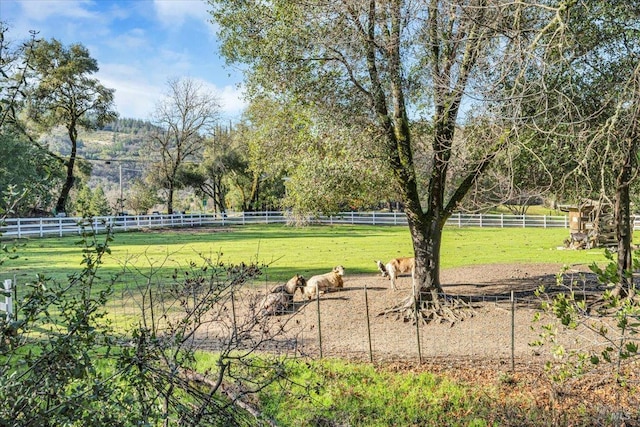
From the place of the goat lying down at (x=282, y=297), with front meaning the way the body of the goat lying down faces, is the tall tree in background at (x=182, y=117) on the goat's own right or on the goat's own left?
on the goat's own left

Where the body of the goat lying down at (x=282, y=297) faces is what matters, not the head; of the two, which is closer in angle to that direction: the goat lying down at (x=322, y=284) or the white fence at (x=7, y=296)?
the goat lying down

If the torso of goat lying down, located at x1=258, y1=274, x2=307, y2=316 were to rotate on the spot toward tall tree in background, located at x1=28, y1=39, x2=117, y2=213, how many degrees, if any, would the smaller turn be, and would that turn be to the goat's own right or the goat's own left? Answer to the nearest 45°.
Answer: approximately 135° to the goat's own left

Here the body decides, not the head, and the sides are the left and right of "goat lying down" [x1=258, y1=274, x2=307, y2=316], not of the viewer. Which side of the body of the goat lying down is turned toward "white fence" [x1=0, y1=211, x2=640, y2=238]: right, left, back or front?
left

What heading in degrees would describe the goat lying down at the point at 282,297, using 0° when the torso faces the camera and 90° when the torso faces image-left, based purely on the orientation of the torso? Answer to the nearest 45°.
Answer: approximately 270°

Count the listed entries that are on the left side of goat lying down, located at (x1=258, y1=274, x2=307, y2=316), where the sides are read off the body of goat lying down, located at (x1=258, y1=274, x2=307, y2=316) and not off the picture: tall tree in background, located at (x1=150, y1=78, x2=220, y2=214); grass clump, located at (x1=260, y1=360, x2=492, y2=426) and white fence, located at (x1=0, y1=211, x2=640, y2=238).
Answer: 2

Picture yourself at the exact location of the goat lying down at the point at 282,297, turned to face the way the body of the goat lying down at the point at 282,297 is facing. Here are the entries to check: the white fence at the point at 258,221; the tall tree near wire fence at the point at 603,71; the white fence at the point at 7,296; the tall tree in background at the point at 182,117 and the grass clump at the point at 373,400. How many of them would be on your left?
2

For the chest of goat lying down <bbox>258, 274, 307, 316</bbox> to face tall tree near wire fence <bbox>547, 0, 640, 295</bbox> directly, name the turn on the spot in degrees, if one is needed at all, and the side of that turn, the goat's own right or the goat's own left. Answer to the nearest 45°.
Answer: approximately 45° to the goat's own right

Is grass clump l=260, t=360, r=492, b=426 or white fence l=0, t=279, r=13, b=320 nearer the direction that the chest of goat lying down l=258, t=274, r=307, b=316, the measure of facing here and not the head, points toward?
the grass clump
